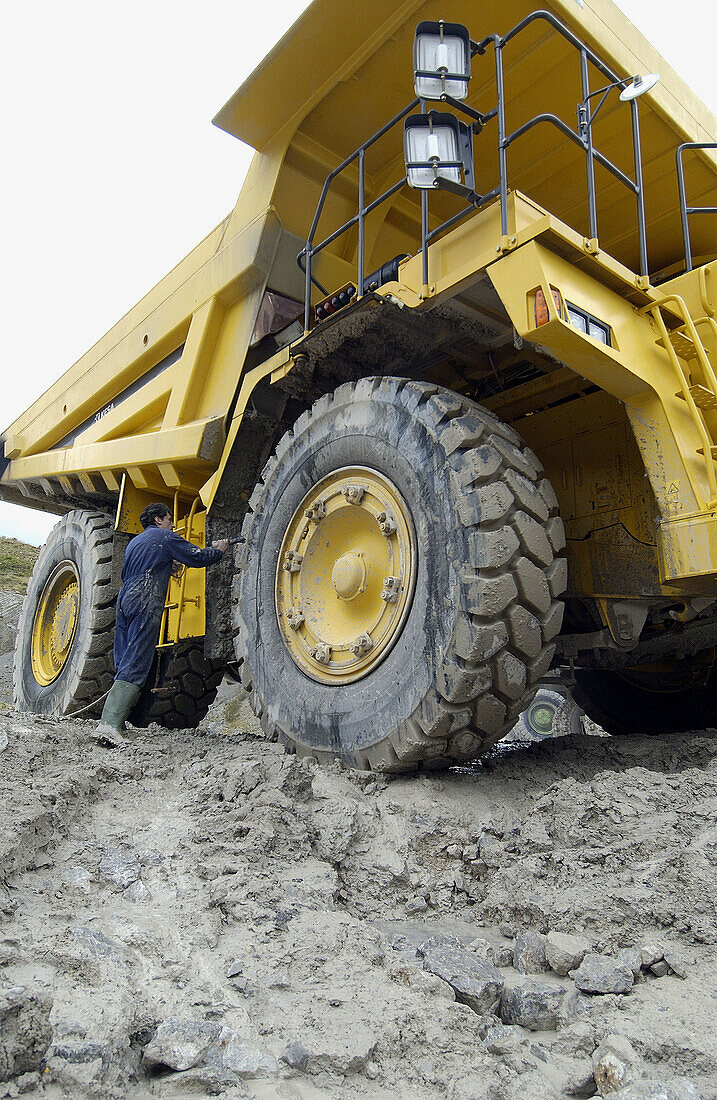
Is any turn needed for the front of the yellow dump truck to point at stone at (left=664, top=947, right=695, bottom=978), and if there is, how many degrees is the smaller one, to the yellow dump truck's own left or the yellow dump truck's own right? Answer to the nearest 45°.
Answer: approximately 45° to the yellow dump truck's own right

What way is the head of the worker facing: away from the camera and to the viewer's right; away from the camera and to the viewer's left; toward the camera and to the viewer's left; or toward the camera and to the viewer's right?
away from the camera and to the viewer's right

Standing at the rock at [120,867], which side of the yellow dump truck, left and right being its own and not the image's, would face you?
right

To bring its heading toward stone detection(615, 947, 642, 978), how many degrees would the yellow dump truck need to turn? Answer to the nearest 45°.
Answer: approximately 45° to its right

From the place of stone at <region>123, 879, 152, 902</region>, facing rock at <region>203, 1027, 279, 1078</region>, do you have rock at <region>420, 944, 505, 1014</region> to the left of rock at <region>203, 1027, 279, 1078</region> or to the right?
left

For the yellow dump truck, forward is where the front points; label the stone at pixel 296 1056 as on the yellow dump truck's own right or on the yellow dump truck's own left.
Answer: on the yellow dump truck's own right

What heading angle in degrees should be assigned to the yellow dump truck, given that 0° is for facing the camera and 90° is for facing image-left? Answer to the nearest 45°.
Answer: approximately 315°

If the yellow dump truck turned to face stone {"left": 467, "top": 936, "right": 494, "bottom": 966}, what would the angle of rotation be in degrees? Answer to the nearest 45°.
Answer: approximately 45° to its right

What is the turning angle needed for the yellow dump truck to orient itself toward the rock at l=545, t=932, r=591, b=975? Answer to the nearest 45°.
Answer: approximately 45° to its right
